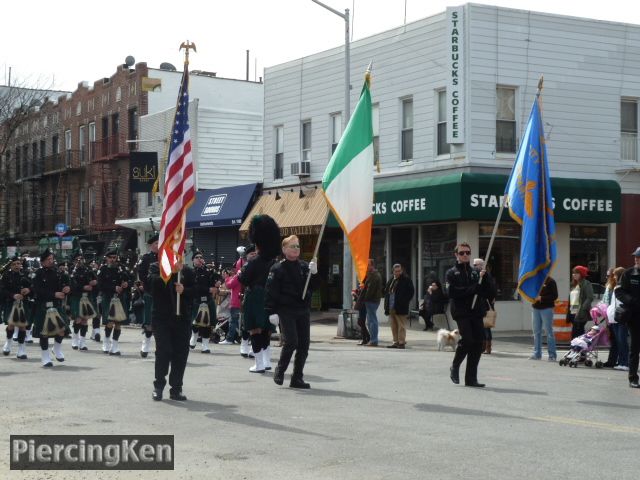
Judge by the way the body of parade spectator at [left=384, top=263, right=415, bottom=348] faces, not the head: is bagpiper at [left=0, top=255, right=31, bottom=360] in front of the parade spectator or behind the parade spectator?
in front

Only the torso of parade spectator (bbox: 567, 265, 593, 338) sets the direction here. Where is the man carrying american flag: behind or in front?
in front

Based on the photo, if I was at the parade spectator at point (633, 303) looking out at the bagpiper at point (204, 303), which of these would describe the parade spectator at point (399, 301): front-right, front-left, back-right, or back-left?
front-right

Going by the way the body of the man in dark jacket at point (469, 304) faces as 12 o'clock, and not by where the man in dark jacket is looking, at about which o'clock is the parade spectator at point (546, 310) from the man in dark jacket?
The parade spectator is roughly at 8 o'clock from the man in dark jacket.

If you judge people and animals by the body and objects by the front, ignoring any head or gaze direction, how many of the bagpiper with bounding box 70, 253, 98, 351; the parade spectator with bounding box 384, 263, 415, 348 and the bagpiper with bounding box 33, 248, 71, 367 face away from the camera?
0

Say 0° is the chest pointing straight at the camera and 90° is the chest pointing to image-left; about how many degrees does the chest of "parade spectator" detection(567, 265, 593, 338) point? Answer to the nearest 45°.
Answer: approximately 45°

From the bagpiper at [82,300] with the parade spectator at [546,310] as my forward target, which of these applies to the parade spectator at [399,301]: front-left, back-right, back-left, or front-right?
front-left

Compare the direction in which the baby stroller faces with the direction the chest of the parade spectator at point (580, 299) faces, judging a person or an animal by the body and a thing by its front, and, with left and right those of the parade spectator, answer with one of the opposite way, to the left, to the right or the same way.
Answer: the same way

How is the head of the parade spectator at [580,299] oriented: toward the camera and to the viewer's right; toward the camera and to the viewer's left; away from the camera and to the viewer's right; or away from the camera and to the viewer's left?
toward the camera and to the viewer's left

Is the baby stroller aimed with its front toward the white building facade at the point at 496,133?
no

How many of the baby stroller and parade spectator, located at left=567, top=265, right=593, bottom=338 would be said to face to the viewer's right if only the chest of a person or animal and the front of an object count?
0

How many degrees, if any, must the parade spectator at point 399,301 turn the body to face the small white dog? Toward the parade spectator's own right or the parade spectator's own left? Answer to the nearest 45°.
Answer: approximately 90° to the parade spectator's own left

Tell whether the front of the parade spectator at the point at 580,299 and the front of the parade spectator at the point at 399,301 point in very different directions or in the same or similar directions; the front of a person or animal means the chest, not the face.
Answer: same or similar directions
